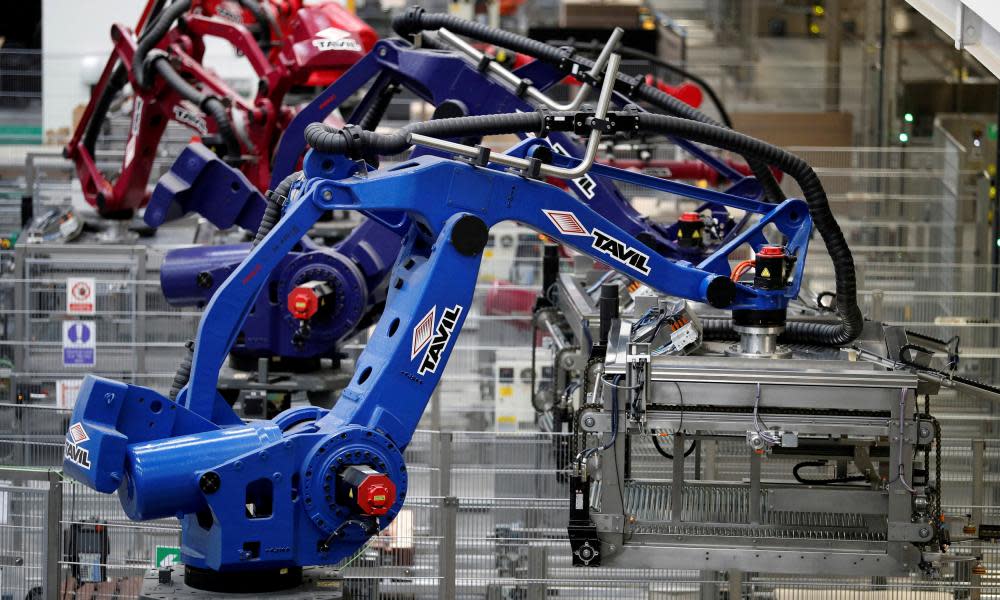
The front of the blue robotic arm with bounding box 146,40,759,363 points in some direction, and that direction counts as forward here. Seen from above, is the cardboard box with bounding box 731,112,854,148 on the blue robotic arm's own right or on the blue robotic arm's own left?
on the blue robotic arm's own left

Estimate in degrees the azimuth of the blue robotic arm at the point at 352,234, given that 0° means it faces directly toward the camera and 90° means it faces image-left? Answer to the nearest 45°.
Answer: approximately 270°

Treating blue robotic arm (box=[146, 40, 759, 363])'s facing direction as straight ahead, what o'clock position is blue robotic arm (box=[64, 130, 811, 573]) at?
blue robotic arm (box=[64, 130, 811, 573]) is roughly at 3 o'clock from blue robotic arm (box=[146, 40, 759, 363]).

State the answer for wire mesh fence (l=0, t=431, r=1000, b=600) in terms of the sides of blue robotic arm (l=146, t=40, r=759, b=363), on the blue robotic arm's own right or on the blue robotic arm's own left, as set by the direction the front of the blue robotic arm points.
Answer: on the blue robotic arm's own right
